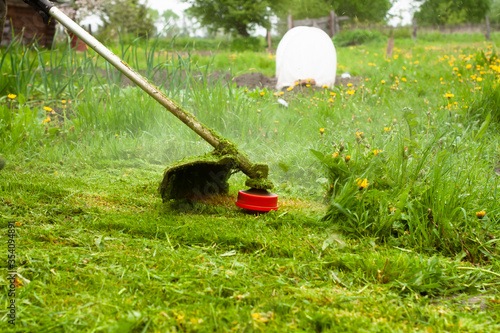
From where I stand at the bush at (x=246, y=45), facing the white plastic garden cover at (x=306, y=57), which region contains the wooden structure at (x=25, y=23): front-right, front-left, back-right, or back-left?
back-right

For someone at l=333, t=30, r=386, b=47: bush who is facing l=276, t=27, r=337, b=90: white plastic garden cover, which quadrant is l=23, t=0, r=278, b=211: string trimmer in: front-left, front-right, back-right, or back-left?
front-left

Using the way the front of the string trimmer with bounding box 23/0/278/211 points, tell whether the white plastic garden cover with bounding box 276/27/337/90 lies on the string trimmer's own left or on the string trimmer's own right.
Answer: on the string trimmer's own left

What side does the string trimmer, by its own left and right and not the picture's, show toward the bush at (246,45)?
left

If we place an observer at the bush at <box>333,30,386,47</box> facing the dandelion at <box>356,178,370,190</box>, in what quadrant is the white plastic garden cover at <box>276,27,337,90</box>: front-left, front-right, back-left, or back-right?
front-right

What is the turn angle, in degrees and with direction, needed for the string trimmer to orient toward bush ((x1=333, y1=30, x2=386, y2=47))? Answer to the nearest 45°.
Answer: approximately 45° to its left

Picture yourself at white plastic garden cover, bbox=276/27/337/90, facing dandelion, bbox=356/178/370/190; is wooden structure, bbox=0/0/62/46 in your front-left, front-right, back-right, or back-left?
back-right

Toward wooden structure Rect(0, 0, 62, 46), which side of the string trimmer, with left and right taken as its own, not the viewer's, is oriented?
left

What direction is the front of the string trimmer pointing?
to the viewer's right

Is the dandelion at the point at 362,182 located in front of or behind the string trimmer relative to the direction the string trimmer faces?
in front

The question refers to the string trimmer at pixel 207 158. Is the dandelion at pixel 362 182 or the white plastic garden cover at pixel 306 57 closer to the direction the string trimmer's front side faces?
the dandelion

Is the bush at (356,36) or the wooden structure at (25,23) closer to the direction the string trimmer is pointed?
the bush
